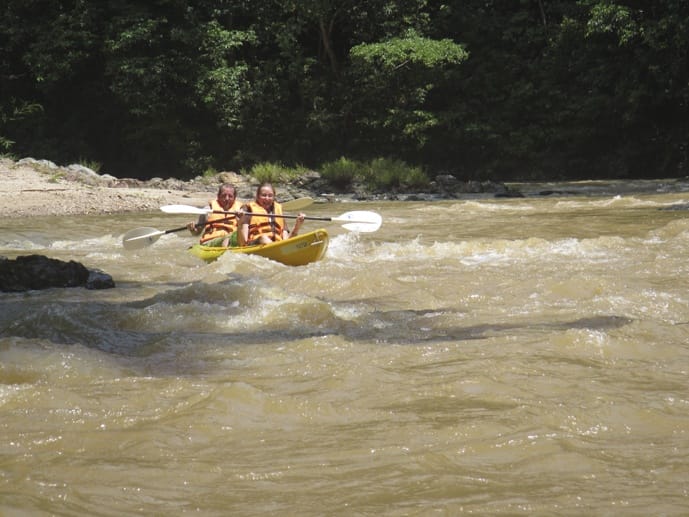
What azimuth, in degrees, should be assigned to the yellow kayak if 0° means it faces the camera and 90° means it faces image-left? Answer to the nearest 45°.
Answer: approximately 315°

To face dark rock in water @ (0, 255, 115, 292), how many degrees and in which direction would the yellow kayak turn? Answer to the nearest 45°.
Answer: approximately 90° to its right

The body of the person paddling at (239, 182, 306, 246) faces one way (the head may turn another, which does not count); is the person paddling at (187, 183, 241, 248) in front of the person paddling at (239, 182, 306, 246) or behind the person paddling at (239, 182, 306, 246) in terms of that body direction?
behind

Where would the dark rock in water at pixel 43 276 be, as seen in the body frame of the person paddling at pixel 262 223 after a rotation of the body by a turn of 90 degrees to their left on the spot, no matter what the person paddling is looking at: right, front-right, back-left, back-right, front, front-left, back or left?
back

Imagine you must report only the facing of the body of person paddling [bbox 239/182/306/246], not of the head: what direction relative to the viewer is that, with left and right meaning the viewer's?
facing the viewer and to the right of the viewer

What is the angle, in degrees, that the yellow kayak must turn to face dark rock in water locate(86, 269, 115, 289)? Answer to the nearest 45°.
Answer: approximately 90° to its right
